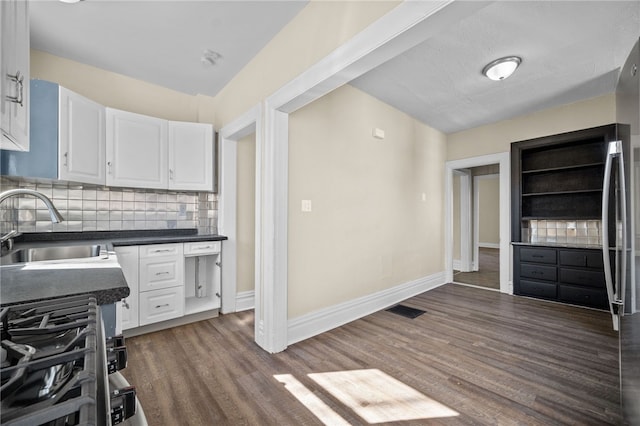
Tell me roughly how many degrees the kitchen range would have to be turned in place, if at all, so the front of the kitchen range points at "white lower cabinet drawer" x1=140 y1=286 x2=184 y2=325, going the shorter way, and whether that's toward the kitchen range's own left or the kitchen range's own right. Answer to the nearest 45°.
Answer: approximately 90° to the kitchen range's own left

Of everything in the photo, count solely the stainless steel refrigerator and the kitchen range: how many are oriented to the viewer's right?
1

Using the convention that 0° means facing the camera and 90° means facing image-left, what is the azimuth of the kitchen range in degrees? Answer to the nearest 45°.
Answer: approximately 270°

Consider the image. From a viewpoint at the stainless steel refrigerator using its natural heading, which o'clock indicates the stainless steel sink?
The stainless steel sink is roughly at 11 o'clock from the stainless steel refrigerator.

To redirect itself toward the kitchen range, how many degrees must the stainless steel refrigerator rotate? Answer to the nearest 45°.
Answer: approximately 90° to its left

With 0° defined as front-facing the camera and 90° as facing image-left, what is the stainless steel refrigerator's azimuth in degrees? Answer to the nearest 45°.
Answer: approximately 90°

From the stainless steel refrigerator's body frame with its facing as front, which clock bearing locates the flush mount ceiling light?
The flush mount ceiling light is roughly at 2 o'clock from the stainless steel refrigerator.

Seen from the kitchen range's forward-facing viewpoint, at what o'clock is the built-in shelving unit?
The built-in shelving unit is roughly at 12 o'clock from the kitchen range.

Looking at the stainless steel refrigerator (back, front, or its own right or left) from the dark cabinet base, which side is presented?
right

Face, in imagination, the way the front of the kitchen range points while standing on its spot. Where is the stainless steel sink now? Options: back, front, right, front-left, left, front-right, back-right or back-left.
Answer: left

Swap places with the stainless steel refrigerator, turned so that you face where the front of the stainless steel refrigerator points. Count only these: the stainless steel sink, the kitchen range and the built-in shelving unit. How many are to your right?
1
